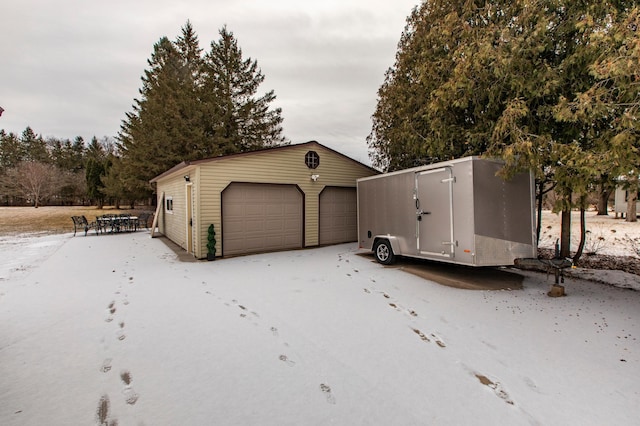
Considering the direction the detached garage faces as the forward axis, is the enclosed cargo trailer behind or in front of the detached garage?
in front

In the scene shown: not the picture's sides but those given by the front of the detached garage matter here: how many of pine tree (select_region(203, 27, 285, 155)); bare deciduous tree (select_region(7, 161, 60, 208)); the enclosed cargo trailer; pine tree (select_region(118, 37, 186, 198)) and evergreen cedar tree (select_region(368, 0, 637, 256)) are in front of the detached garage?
2

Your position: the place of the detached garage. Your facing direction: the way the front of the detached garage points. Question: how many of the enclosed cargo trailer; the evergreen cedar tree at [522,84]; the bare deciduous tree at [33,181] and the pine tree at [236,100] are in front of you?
2

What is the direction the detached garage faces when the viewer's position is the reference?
facing the viewer and to the right of the viewer

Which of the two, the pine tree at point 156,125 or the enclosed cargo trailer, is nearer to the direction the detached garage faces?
the enclosed cargo trailer

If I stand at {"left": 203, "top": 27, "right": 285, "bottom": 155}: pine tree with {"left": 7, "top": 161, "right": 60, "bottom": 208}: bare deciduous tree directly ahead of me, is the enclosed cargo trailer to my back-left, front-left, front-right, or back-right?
back-left

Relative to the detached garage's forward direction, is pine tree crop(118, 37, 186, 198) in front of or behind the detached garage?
behind

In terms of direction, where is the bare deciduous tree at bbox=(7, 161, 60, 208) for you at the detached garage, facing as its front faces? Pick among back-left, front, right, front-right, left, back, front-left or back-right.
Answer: back
